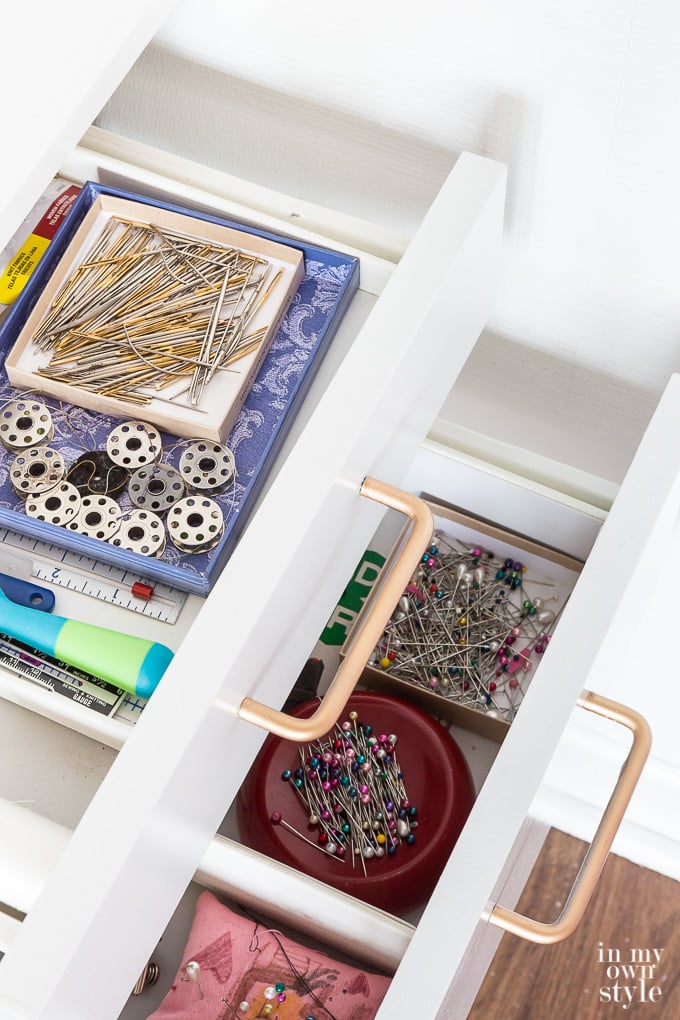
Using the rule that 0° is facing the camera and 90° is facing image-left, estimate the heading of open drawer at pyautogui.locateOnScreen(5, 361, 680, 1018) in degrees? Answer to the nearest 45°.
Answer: approximately 315°
